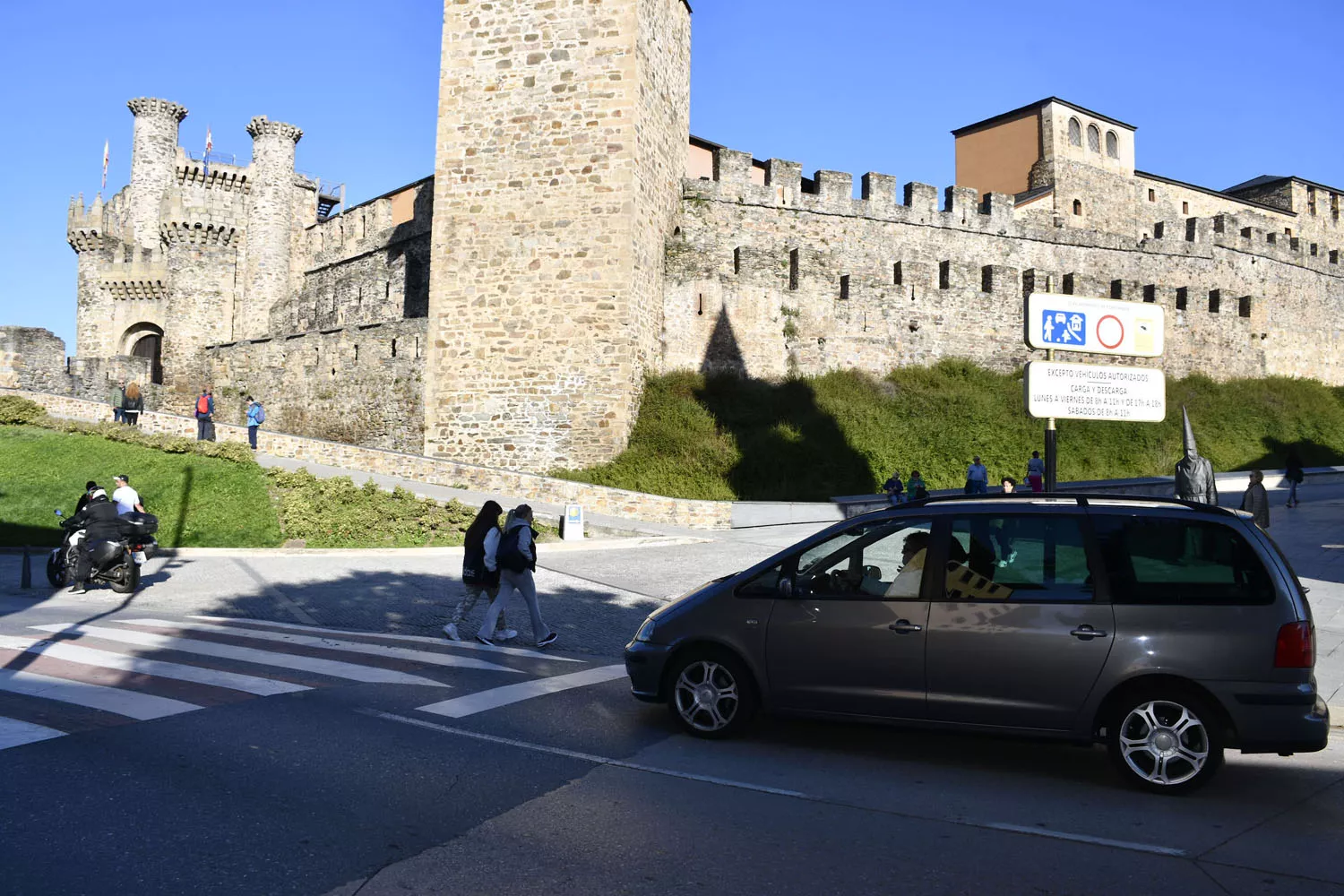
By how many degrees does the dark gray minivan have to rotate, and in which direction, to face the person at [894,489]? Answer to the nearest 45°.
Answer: approximately 90° to its right

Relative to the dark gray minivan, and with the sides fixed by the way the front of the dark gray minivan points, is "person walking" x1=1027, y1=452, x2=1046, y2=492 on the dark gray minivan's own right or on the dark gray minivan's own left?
on the dark gray minivan's own right

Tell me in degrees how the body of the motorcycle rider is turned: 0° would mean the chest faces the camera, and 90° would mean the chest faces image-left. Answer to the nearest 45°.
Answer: approximately 135°

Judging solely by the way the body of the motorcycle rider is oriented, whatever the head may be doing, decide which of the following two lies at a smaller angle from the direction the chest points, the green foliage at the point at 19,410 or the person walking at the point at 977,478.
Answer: the green foliage

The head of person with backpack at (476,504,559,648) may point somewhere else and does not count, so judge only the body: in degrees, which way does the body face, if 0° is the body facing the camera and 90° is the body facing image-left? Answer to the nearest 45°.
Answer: approximately 225°

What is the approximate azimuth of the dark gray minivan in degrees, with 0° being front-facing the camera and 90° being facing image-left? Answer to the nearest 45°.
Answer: approximately 90°

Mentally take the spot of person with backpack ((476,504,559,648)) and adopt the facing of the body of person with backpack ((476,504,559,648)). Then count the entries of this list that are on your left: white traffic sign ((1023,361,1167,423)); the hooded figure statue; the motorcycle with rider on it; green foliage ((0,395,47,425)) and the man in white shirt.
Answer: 3

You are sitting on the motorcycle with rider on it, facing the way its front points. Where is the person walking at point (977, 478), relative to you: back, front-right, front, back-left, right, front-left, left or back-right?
back-right

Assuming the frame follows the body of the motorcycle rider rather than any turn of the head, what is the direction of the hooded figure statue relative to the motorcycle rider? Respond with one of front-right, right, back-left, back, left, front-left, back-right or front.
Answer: back

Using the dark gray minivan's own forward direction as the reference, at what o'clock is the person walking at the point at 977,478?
The person walking is roughly at 3 o'clock from the dark gray minivan.
